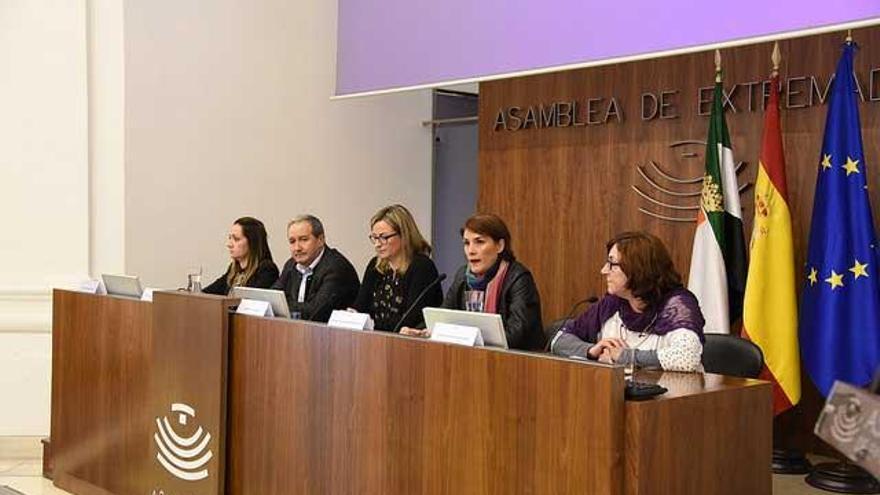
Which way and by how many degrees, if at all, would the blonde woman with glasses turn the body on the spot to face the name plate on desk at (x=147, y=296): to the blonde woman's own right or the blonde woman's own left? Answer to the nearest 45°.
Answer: approximately 45° to the blonde woman's own right

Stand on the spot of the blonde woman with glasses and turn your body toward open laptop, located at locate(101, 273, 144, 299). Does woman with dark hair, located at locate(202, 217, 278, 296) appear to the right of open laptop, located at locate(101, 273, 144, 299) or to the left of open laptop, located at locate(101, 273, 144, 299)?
right

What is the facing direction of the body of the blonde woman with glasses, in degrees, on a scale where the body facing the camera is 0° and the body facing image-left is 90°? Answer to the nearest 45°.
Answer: approximately 45°

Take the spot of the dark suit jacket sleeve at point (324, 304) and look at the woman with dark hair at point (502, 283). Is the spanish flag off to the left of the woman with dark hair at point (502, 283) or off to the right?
left

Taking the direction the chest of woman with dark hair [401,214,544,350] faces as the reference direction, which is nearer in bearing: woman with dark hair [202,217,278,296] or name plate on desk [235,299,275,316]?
the name plate on desk

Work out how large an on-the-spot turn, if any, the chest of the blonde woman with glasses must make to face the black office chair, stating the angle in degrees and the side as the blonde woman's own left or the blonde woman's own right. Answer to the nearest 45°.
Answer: approximately 90° to the blonde woman's own left

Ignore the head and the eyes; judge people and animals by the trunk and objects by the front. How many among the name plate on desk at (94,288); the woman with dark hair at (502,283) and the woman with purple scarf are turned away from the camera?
0

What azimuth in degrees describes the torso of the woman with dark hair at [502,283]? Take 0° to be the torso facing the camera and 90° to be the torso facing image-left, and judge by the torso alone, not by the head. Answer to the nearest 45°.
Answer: approximately 45°

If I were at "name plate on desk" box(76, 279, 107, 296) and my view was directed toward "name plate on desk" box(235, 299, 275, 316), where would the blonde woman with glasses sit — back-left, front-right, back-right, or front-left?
front-left

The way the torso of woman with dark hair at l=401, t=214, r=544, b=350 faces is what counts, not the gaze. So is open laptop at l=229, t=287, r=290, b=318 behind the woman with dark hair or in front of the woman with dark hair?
in front

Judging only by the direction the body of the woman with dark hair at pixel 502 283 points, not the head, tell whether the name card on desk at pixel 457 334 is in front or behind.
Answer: in front

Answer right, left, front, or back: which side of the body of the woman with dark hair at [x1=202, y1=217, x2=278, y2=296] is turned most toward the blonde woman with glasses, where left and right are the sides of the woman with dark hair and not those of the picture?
left

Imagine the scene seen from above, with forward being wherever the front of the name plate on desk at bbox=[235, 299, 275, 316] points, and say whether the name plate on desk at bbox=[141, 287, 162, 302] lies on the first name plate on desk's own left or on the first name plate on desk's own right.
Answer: on the first name plate on desk's own right

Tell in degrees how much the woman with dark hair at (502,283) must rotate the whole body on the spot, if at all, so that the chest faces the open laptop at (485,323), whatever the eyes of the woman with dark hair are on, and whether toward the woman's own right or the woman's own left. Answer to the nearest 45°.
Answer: approximately 45° to the woman's own left

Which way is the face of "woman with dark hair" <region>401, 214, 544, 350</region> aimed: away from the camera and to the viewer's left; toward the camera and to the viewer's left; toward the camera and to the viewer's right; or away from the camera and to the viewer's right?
toward the camera and to the viewer's left

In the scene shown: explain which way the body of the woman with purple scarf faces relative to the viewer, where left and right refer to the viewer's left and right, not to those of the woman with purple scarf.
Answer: facing the viewer and to the left of the viewer

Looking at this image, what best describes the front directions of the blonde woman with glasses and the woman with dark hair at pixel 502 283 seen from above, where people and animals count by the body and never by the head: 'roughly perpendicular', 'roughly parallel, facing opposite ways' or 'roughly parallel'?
roughly parallel
